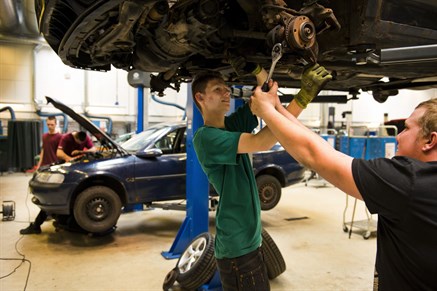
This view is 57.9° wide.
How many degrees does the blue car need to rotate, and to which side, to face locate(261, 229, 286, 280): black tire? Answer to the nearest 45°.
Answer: approximately 90° to its left

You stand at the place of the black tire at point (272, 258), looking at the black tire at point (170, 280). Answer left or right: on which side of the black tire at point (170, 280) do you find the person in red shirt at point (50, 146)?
right

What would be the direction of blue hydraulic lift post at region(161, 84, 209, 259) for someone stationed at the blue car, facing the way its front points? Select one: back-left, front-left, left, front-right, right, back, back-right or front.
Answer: left

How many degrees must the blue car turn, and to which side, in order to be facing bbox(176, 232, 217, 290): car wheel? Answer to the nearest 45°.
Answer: approximately 90° to its left

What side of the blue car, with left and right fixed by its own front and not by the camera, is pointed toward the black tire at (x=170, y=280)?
left

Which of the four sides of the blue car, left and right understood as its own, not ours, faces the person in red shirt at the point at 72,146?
front

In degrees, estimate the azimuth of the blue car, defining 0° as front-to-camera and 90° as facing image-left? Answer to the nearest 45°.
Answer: approximately 45°

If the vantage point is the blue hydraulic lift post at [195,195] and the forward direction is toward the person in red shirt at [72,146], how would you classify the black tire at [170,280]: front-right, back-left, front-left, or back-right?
back-left
